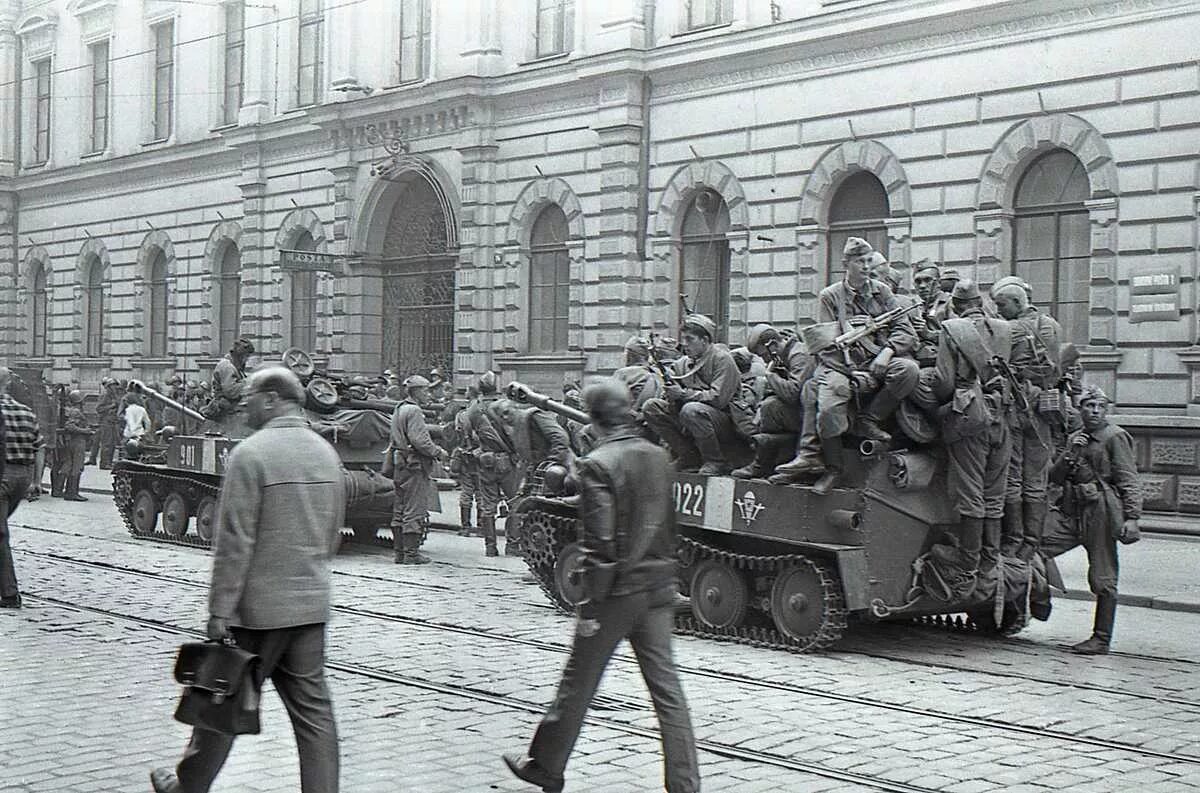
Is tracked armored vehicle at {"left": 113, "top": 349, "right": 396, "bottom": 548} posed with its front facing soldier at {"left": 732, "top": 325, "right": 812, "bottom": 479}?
no

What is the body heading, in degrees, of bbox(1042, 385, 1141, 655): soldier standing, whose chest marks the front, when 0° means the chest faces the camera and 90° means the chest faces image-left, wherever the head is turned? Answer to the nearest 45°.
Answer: approximately 45°

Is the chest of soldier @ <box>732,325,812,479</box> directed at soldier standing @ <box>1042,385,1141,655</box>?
no

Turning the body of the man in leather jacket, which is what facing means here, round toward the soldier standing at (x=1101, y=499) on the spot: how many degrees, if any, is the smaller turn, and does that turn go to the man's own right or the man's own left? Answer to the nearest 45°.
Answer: approximately 90° to the man's own right

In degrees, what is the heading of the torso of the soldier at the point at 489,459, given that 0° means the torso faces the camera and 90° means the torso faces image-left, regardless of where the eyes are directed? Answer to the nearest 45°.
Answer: approximately 135°

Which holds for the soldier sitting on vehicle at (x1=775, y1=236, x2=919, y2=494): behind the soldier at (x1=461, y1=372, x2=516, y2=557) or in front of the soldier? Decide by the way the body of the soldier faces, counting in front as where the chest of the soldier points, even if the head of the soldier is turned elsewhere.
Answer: behind

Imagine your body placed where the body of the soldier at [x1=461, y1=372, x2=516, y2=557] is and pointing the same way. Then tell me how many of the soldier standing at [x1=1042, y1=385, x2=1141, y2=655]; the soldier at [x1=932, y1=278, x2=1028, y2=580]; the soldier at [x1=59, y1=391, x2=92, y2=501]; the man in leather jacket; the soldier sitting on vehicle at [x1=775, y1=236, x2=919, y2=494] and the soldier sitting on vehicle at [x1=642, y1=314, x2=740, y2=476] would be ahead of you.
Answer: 1

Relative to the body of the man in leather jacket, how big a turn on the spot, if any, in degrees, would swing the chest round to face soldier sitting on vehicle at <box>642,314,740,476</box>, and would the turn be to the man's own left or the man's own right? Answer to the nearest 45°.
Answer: approximately 45° to the man's own right

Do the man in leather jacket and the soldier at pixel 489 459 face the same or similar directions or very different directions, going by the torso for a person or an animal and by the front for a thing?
same or similar directions

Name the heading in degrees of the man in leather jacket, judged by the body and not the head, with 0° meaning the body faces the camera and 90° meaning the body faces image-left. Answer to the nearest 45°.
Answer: approximately 135°

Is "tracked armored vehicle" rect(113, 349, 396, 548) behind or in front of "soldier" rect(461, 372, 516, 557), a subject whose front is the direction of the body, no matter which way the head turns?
in front

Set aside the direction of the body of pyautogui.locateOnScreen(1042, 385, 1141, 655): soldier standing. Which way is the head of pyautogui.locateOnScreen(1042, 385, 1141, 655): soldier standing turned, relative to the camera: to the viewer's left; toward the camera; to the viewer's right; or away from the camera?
toward the camera

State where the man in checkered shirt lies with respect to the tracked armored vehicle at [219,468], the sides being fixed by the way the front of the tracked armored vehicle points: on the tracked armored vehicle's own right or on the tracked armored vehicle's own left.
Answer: on the tracked armored vehicle's own left

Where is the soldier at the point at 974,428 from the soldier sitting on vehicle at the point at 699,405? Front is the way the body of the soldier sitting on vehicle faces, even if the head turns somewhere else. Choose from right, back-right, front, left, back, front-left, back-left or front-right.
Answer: left

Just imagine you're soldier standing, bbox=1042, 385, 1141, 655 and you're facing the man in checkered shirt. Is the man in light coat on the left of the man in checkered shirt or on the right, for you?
left

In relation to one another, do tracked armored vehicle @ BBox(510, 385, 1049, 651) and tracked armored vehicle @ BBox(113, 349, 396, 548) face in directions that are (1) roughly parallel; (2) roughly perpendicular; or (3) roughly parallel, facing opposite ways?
roughly parallel

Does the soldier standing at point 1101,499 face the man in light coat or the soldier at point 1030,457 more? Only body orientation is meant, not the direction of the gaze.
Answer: the man in light coat
